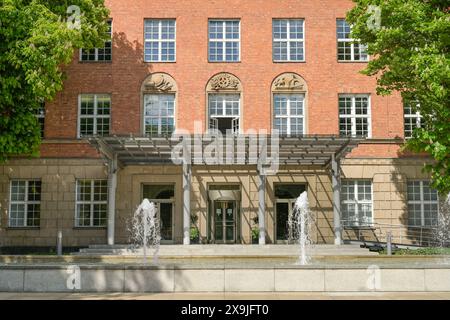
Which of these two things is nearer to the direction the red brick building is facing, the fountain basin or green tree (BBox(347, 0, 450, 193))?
the fountain basin

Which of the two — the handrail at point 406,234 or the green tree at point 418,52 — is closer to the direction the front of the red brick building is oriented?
the green tree

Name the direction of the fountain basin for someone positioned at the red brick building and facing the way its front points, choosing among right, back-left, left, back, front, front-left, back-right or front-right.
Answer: front

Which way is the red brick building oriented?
toward the camera

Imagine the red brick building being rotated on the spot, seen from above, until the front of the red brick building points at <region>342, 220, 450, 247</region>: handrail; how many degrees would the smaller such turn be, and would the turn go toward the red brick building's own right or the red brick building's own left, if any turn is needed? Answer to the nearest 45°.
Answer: approximately 90° to the red brick building's own left
